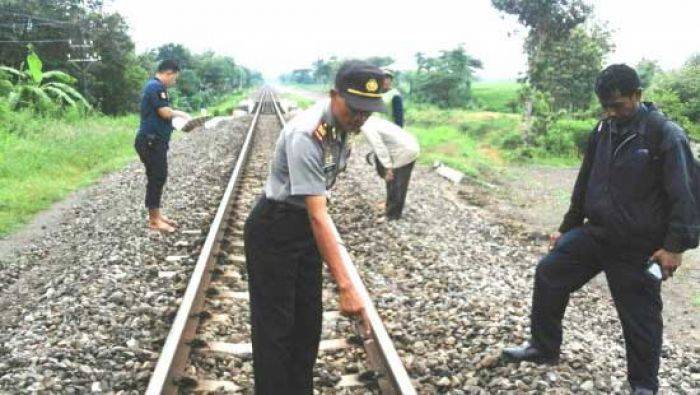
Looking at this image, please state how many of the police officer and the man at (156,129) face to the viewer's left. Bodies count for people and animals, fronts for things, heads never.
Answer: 0

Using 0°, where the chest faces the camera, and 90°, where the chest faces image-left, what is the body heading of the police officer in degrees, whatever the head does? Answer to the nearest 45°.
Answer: approximately 315°

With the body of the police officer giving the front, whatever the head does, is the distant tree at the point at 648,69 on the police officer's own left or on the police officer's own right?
on the police officer's own left

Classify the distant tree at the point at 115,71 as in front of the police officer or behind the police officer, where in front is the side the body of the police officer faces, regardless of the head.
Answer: behind

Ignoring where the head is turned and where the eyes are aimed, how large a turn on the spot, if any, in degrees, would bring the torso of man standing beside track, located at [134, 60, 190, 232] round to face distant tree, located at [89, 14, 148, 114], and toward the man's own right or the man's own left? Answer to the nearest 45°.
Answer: approximately 90° to the man's own left

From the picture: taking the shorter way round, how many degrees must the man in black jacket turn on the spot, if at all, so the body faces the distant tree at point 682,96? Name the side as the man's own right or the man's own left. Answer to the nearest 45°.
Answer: approximately 135° to the man's own right

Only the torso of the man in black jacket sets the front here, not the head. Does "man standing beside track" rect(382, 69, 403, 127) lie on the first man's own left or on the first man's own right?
on the first man's own right

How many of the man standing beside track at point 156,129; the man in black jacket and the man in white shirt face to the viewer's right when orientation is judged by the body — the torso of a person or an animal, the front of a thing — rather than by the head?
1

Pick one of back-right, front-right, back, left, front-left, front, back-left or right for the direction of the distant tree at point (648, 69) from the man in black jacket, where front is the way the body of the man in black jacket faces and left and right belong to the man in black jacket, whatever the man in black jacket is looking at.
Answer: back-right

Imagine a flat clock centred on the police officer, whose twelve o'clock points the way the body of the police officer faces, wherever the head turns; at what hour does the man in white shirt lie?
The man in white shirt is roughly at 8 o'clock from the police officer.

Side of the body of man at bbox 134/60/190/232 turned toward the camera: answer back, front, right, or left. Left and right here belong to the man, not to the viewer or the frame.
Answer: right

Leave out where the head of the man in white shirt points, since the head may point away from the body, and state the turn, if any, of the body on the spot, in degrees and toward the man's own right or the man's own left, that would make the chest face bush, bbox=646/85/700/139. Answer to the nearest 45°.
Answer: approximately 135° to the man's own right

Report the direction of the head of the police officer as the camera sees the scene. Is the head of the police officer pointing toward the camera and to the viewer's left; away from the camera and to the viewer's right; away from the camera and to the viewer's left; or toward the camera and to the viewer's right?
toward the camera and to the viewer's right
